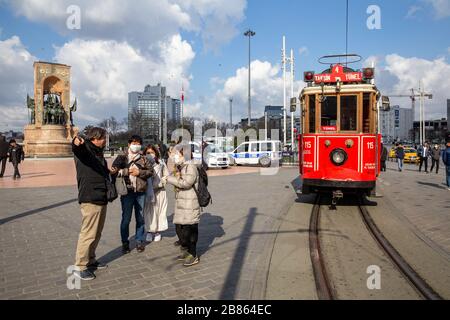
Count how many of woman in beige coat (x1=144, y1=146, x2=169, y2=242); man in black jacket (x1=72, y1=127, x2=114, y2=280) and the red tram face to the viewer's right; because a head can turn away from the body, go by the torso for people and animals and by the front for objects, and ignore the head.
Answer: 1

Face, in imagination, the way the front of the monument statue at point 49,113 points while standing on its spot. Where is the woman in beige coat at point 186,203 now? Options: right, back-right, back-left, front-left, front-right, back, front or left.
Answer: front

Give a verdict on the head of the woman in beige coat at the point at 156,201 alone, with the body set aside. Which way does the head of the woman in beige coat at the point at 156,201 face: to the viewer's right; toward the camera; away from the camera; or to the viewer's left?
toward the camera

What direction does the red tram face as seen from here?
toward the camera

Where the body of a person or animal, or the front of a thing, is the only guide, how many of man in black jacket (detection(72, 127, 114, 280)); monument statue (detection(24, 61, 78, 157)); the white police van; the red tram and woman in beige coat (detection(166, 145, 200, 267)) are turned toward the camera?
2

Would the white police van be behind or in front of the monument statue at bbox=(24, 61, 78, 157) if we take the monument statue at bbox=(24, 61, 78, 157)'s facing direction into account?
in front

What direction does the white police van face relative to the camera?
to the viewer's left

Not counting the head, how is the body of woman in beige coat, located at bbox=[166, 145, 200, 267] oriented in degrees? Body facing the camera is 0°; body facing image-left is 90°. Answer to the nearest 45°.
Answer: approximately 90°

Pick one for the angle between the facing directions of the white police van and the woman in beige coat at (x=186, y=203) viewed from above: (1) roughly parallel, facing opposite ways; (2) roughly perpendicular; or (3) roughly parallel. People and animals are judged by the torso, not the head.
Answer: roughly parallel

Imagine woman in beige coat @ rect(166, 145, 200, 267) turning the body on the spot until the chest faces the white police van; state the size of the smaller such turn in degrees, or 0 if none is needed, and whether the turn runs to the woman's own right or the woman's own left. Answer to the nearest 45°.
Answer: approximately 90° to the woman's own right

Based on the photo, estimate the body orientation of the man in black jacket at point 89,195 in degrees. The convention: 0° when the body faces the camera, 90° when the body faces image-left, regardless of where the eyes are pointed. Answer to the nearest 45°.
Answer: approximately 270°
